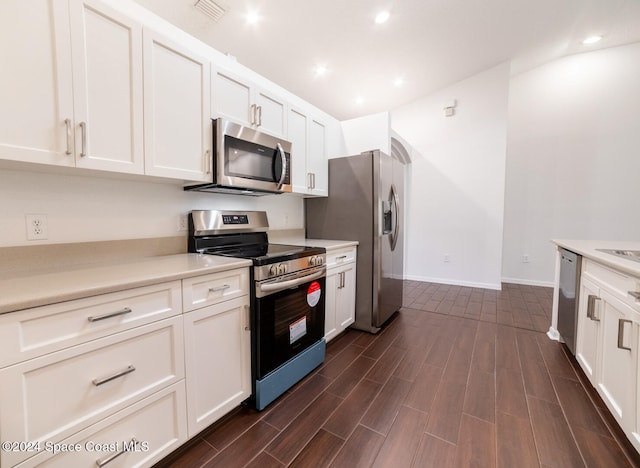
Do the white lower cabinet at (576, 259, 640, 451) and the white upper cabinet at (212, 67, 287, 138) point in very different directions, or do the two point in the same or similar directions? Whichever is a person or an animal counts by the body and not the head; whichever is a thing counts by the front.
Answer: very different directions

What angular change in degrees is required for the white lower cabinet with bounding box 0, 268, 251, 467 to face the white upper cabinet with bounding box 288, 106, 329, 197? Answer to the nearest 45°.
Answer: approximately 90° to its left

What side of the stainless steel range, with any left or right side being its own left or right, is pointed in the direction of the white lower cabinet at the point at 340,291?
left

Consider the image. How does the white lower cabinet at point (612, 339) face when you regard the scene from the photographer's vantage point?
facing to the left of the viewer

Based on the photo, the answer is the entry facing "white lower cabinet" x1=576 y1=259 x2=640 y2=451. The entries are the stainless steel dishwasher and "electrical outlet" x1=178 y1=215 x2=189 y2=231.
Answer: the electrical outlet

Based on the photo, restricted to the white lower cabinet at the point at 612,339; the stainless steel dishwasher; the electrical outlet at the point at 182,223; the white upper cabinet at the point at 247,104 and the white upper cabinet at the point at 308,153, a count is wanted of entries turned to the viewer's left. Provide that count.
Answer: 2

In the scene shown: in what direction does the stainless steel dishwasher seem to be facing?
to the viewer's left

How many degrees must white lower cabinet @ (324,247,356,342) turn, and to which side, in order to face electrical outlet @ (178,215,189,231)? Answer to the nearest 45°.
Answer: approximately 90° to its right

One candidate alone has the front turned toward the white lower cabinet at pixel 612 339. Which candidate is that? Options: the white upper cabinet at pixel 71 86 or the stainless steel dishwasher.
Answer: the white upper cabinet
